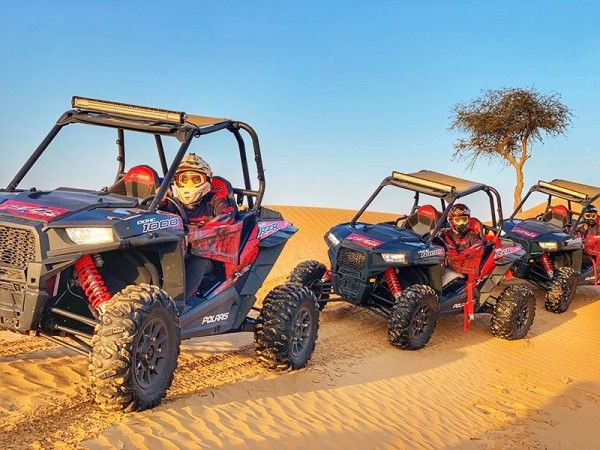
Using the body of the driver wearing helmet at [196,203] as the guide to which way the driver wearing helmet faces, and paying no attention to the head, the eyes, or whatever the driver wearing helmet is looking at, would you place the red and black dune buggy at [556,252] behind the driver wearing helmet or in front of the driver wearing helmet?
behind

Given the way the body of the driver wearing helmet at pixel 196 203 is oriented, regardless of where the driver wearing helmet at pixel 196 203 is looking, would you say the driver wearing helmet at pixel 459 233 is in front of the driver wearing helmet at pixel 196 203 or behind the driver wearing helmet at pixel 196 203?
behind

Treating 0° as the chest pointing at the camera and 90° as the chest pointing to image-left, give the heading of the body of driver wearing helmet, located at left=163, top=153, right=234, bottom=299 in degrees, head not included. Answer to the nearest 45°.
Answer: approximately 45°

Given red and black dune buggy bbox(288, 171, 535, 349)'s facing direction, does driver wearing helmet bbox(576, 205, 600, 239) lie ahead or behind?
behind

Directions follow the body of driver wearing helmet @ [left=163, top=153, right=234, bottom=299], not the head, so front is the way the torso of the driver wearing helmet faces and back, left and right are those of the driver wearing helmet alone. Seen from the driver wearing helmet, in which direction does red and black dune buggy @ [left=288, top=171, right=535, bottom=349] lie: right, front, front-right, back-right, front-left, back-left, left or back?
back

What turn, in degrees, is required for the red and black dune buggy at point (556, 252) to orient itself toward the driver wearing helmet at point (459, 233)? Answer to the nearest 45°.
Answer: approximately 45° to its left

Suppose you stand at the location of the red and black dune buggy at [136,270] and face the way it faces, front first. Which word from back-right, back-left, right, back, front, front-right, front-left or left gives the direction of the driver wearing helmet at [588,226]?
back

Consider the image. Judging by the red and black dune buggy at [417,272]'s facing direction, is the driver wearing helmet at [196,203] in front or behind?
in front

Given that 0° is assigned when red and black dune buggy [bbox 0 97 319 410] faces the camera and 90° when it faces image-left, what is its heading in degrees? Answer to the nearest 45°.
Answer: approximately 45°

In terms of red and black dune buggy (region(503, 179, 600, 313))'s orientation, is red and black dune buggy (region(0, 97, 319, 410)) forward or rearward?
forward

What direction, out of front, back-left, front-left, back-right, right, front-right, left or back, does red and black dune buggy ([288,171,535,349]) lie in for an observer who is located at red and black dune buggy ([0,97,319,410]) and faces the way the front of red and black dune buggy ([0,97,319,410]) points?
back
